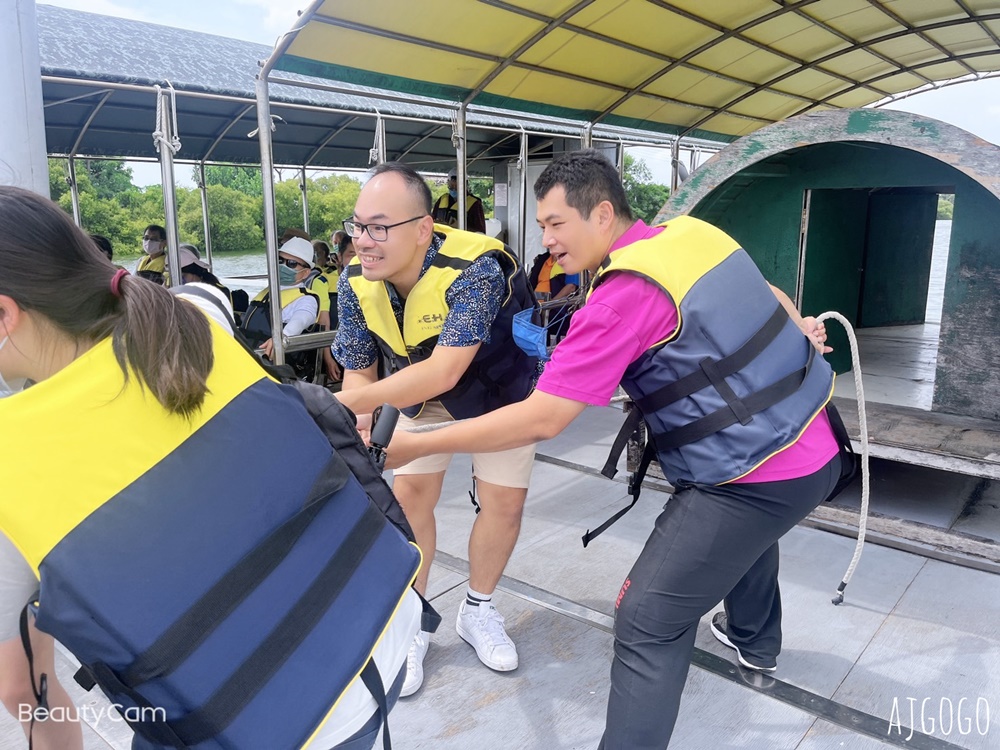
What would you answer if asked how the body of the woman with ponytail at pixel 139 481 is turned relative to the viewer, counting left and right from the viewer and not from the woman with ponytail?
facing away from the viewer and to the left of the viewer

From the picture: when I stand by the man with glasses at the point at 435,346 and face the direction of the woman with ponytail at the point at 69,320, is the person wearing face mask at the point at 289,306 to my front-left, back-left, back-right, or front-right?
back-right

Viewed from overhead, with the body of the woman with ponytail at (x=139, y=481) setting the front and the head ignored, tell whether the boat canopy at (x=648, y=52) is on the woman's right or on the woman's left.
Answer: on the woman's right

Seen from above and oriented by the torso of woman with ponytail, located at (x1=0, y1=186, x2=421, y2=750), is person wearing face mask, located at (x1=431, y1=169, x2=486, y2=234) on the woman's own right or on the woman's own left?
on the woman's own right

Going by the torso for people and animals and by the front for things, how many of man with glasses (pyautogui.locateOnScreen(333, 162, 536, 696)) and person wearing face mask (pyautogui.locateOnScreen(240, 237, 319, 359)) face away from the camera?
0

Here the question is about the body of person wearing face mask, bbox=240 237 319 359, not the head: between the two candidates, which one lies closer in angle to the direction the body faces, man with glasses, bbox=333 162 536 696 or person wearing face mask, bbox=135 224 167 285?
the man with glasses

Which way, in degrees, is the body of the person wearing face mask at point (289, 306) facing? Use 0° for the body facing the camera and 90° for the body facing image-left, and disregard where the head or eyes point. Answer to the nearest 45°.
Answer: approximately 45°

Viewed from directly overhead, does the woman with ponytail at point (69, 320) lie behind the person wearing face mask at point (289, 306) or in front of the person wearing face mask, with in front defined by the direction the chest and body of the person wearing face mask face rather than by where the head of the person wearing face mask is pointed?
in front

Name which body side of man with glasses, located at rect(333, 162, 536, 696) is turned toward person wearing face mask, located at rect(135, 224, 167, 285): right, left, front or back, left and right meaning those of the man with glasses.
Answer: right

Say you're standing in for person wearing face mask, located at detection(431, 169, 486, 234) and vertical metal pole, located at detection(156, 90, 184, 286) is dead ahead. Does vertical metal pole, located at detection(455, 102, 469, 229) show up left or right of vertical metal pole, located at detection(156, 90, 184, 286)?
left

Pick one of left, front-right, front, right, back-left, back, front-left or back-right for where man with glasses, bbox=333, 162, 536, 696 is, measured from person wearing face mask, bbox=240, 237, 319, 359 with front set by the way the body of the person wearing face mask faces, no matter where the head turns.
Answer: front-left

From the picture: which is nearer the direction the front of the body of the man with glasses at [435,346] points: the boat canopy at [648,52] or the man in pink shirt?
the man in pink shirt

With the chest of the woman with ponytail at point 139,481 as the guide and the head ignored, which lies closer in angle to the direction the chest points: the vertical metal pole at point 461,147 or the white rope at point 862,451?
the vertical metal pole

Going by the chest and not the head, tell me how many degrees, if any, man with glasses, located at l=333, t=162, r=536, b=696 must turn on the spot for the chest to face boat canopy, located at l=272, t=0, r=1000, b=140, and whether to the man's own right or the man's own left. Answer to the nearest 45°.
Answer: approximately 180°

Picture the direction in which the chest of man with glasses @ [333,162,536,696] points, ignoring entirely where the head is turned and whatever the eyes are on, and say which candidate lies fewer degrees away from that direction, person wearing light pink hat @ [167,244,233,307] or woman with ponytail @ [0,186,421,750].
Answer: the woman with ponytail

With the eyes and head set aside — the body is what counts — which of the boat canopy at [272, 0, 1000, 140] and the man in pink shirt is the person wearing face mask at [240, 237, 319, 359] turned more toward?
the man in pink shirt
